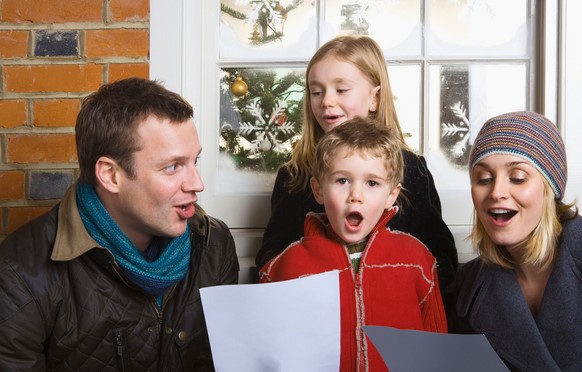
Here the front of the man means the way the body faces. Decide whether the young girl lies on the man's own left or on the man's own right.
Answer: on the man's own left

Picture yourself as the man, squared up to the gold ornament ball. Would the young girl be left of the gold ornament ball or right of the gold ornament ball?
right

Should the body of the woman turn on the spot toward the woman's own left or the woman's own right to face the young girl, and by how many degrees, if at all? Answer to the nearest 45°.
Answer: approximately 90° to the woman's own right

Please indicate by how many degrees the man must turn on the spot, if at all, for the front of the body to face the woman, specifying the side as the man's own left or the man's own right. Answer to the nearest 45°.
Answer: approximately 45° to the man's own left

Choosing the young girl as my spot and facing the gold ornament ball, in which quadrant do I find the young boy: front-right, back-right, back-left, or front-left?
back-left

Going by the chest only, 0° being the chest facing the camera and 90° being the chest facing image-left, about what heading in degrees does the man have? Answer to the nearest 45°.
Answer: approximately 315°
